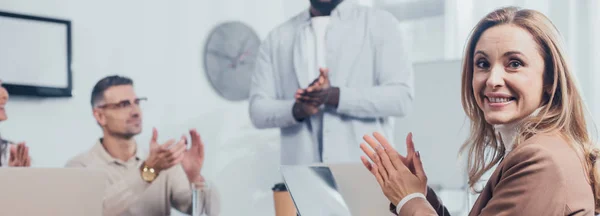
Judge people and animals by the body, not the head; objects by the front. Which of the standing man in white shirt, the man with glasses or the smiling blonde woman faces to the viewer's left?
the smiling blonde woman

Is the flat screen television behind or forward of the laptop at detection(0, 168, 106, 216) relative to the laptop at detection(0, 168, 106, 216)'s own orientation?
forward

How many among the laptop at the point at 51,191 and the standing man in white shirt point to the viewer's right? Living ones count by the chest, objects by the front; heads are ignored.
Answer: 0

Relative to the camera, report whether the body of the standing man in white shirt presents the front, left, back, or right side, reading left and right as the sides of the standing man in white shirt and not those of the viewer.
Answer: front

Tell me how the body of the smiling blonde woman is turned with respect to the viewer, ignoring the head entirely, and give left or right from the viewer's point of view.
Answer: facing to the left of the viewer

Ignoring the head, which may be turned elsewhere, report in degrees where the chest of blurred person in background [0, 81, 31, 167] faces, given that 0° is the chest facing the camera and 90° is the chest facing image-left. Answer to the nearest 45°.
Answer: approximately 270°

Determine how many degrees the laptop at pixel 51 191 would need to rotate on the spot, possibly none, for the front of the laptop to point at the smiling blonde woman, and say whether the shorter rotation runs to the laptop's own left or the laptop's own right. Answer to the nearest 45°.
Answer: approximately 135° to the laptop's own right

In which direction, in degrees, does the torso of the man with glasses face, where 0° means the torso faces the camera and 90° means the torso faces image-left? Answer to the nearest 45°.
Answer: approximately 315°

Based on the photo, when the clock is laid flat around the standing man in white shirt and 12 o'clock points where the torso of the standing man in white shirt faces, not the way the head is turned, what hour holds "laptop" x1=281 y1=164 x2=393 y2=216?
The laptop is roughly at 12 o'clock from the standing man in white shirt.

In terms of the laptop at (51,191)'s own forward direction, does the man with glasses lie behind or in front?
in front

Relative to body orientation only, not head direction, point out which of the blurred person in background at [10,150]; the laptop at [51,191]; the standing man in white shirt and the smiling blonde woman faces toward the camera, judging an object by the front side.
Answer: the standing man in white shirt

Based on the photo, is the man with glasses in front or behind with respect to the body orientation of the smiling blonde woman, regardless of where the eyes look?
in front

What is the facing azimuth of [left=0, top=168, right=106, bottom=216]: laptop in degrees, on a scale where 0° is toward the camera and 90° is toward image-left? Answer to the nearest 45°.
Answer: approximately 180°
